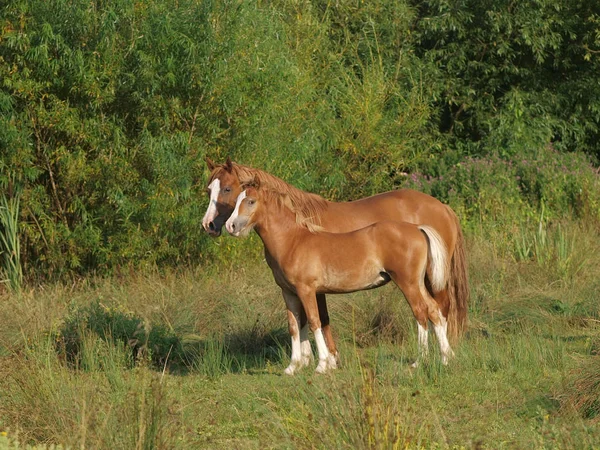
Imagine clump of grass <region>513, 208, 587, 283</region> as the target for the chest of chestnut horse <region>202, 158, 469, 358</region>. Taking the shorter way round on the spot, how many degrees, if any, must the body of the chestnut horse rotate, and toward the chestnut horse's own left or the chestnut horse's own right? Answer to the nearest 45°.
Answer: approximately 135° to the chestnut horse's own right

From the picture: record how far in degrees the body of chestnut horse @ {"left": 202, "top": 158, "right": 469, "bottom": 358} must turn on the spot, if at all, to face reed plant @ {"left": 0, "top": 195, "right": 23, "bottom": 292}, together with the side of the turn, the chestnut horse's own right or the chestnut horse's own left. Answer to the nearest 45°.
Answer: approximately 45° to the chestnut horse's own right

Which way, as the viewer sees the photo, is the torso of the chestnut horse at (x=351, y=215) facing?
to the viewer's left

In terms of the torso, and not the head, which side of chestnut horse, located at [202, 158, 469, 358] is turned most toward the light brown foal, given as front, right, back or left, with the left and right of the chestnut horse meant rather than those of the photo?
left

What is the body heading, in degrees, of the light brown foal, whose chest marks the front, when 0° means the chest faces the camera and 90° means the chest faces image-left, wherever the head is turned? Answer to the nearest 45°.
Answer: approximately 90°

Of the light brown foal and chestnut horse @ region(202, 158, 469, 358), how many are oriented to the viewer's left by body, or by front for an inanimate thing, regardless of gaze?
2

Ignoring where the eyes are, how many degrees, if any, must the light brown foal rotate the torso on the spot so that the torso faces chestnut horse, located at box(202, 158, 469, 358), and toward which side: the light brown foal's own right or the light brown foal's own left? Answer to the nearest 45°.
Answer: approximately 90° to the light brown foal's own right

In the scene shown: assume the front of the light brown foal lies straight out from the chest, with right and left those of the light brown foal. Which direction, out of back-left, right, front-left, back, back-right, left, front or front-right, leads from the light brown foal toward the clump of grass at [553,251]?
back-right

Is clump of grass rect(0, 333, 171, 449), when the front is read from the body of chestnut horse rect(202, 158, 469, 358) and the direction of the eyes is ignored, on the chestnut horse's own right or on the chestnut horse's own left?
on the chestnut horse's own left

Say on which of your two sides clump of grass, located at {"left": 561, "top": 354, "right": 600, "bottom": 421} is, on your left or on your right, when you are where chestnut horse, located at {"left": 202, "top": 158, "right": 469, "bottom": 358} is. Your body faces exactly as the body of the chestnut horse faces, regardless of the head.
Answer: on your left
